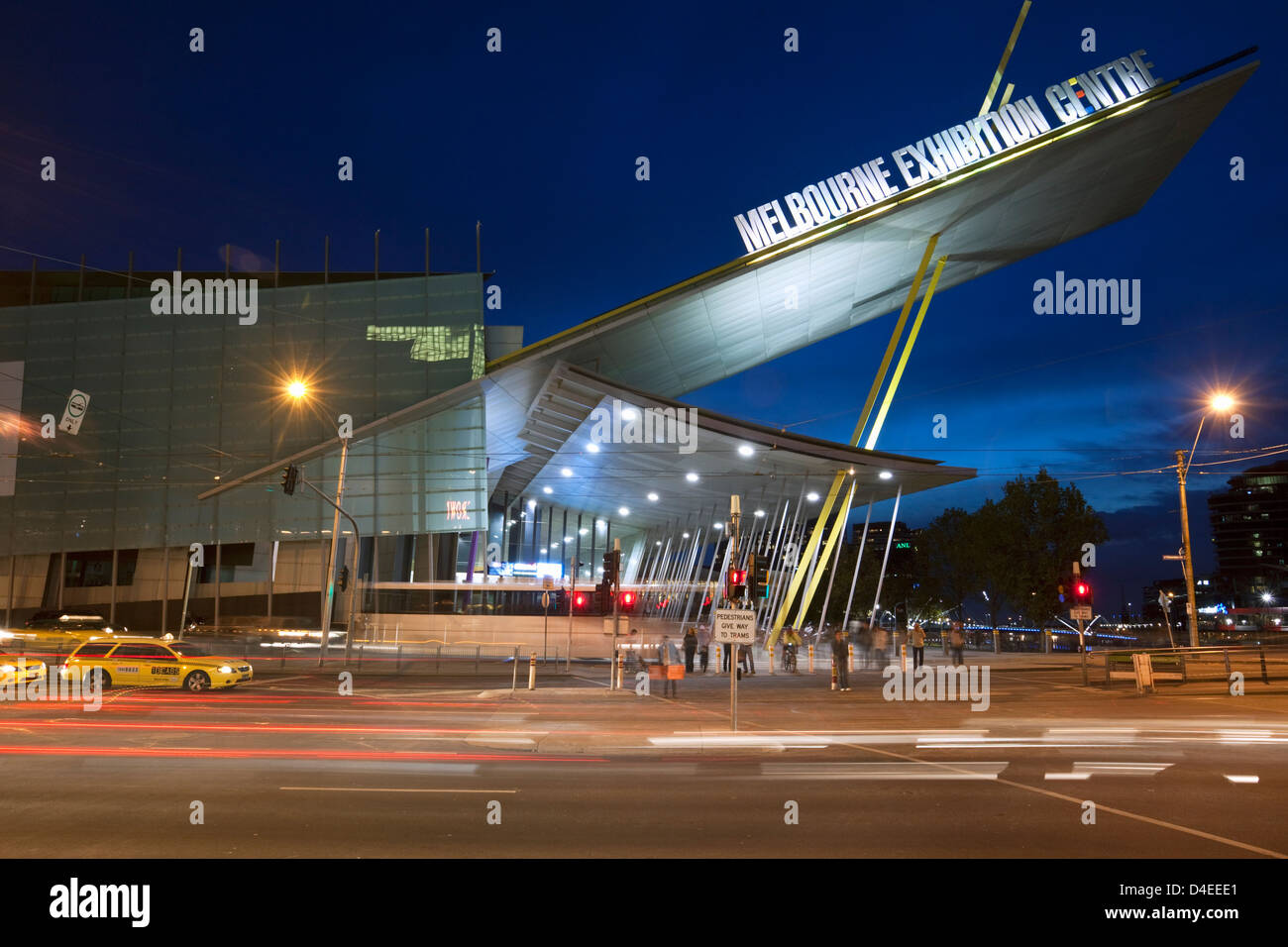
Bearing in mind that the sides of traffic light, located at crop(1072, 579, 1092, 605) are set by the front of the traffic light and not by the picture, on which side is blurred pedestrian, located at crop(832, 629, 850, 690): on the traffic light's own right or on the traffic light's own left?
on the traffic light's own right

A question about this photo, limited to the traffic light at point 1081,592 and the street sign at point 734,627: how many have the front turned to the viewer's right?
0

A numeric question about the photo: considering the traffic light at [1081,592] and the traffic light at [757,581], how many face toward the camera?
1

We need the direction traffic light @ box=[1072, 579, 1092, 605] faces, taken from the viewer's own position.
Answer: facing the viewer

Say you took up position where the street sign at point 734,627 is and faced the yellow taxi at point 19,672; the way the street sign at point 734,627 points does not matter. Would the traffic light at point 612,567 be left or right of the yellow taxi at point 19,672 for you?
right
